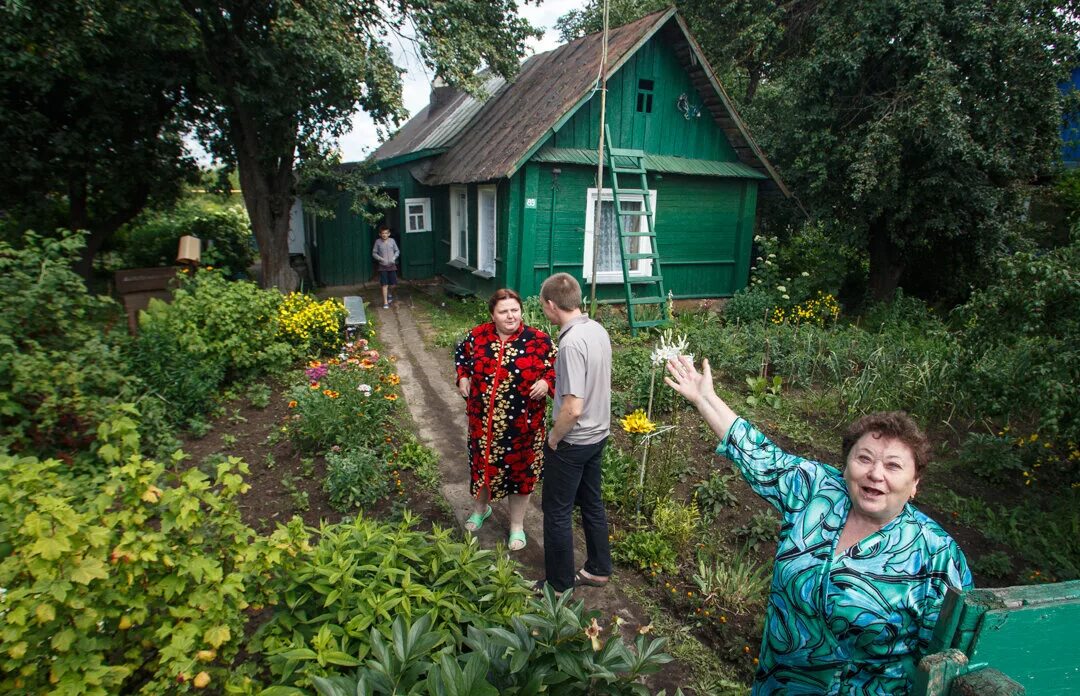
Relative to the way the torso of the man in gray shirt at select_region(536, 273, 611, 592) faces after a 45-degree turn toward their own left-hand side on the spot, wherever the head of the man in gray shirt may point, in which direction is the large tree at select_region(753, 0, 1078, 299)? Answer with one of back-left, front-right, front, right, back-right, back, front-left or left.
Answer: back-right

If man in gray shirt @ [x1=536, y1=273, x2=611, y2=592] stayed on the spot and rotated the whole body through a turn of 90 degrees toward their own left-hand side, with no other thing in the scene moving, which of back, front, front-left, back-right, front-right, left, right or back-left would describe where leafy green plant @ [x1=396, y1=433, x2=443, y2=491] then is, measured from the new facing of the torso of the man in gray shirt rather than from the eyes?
right

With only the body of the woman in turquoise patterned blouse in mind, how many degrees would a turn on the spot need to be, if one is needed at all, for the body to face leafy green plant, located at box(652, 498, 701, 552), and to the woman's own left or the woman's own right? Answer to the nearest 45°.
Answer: approximately 135° to the woman's own right

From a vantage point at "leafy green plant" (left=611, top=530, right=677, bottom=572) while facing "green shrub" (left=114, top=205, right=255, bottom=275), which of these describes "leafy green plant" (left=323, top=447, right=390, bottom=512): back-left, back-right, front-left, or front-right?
front-left

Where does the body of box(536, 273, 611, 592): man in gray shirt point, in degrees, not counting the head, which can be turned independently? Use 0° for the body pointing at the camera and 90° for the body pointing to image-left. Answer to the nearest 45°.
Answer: approximately 135°

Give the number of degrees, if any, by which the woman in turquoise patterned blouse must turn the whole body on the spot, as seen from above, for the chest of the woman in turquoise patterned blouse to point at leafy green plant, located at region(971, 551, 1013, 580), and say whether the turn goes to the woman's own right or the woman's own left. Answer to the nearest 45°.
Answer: approximately 180°

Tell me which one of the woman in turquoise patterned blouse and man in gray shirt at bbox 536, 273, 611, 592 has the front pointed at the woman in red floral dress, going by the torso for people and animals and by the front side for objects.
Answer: the man in gray shirt

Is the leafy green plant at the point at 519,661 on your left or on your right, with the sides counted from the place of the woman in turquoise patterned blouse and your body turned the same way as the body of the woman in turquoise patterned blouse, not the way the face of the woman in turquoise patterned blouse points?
on your right

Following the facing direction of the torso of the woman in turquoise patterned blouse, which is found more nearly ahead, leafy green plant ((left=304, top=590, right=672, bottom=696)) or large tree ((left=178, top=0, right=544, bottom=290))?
the leafy green plant

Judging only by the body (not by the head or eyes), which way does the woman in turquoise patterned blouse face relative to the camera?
toward the camera

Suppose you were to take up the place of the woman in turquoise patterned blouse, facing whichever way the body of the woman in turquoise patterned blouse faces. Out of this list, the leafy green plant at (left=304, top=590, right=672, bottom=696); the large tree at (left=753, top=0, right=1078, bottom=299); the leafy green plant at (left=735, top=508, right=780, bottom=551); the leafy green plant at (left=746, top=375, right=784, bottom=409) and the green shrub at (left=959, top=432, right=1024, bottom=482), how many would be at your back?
4

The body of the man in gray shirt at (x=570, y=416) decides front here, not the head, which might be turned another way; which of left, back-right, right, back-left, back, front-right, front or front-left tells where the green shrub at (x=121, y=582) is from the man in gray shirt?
left

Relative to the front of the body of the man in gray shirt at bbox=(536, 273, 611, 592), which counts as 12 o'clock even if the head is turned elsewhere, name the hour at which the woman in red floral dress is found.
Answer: The woman in red floral dress is roughly at 12 o'clock from the man in gray shirt.

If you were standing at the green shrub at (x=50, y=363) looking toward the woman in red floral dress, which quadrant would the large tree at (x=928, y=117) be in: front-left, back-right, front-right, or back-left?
front-left

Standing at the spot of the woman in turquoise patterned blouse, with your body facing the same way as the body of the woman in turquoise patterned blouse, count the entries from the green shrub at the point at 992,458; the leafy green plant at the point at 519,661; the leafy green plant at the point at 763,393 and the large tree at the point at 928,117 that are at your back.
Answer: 3

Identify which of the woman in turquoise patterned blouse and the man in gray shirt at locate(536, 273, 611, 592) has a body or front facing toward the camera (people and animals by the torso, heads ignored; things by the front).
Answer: the woman in turquoise patterned blouse

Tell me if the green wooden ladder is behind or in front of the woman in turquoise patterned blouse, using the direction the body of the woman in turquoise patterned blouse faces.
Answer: behind

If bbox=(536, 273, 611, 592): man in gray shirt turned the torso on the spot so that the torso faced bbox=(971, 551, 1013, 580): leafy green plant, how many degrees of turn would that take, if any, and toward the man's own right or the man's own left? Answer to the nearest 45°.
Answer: approximately 135° to the man's own right

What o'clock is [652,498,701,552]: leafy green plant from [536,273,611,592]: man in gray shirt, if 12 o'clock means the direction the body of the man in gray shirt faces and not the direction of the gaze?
The leafy green plant is roughly at 3 o'clock from the man in gray shirt.

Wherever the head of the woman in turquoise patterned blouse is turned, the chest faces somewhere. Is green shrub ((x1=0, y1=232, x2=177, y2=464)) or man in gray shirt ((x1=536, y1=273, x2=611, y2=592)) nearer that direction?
the green shrub

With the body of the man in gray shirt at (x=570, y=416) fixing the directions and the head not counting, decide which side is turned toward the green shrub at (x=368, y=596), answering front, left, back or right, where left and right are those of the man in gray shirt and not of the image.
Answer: left

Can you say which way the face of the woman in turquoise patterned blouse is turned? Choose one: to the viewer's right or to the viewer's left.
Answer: to the viewer's left
